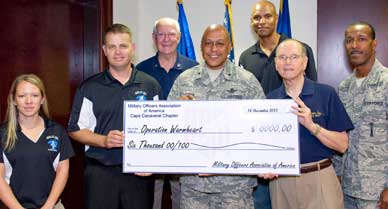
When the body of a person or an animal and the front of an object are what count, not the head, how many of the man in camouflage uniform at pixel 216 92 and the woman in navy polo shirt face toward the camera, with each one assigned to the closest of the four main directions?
2

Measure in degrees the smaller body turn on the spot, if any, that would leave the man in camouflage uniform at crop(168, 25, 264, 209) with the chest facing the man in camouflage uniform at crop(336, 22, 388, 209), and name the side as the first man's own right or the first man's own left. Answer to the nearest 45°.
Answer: approximately 90° to the first man's own left

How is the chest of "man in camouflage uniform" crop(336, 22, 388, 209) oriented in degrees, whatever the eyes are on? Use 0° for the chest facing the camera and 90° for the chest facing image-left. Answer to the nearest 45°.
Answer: approximately 45°

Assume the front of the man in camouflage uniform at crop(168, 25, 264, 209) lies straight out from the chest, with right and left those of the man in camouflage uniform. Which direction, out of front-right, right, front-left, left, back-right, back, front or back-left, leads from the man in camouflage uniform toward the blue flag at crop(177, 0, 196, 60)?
back

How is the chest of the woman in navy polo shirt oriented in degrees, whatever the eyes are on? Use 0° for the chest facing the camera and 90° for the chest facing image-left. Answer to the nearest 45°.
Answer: approximately 0°

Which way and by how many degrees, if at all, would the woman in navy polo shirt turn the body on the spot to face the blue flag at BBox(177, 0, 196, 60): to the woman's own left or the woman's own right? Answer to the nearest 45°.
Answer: approximately 135° to the woman's own left

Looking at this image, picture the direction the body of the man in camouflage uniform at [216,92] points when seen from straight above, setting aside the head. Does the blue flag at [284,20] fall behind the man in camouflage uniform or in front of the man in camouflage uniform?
behind

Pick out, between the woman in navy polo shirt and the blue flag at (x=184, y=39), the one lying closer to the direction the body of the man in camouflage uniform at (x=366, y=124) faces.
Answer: the woman in navy polo shirt

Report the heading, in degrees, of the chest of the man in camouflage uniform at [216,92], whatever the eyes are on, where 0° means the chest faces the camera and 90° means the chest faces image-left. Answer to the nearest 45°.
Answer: approximately 0°

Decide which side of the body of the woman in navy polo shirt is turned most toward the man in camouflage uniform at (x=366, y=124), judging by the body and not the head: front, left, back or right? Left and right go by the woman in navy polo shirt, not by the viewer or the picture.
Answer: left

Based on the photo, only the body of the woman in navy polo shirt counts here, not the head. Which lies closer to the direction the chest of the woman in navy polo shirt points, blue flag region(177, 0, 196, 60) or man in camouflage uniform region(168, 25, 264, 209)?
the man in camouflage uniform

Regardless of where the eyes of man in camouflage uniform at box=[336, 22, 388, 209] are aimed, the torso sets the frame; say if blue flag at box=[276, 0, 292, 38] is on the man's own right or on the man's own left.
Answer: on the man's own right
